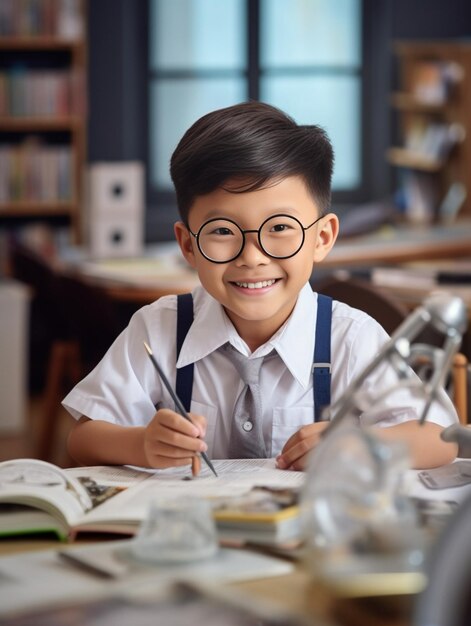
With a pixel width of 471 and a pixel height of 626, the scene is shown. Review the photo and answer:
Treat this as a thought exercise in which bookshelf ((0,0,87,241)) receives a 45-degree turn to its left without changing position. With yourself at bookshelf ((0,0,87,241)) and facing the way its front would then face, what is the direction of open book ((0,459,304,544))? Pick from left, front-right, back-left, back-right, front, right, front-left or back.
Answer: front-right

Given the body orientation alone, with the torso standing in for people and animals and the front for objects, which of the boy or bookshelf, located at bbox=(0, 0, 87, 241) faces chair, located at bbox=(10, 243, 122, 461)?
the bookshelf

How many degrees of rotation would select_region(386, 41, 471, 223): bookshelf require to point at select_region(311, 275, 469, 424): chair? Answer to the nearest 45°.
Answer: approximately 45° to its left

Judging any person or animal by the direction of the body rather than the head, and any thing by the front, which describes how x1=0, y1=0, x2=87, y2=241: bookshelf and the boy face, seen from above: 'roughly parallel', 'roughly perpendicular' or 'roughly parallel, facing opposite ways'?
roughly parallel

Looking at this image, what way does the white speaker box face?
toward the camera

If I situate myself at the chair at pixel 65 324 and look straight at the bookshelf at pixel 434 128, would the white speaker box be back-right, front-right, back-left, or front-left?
front-left

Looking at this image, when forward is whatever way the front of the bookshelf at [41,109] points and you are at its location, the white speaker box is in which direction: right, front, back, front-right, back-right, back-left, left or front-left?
front

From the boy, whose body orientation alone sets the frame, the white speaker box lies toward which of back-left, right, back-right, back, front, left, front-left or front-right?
back

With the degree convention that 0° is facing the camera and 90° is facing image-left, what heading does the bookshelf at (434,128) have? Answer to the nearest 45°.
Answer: approximately 45°

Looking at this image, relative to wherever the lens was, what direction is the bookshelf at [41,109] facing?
facing the viewer

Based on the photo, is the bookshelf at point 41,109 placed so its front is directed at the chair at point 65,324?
yes

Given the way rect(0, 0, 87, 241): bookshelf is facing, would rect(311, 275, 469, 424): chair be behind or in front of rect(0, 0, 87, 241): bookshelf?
in front

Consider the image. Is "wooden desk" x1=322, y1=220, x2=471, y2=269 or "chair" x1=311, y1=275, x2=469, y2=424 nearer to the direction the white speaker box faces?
the chair

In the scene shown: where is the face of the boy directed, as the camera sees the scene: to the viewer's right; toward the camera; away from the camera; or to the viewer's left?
toward the camera

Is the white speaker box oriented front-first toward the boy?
yes
